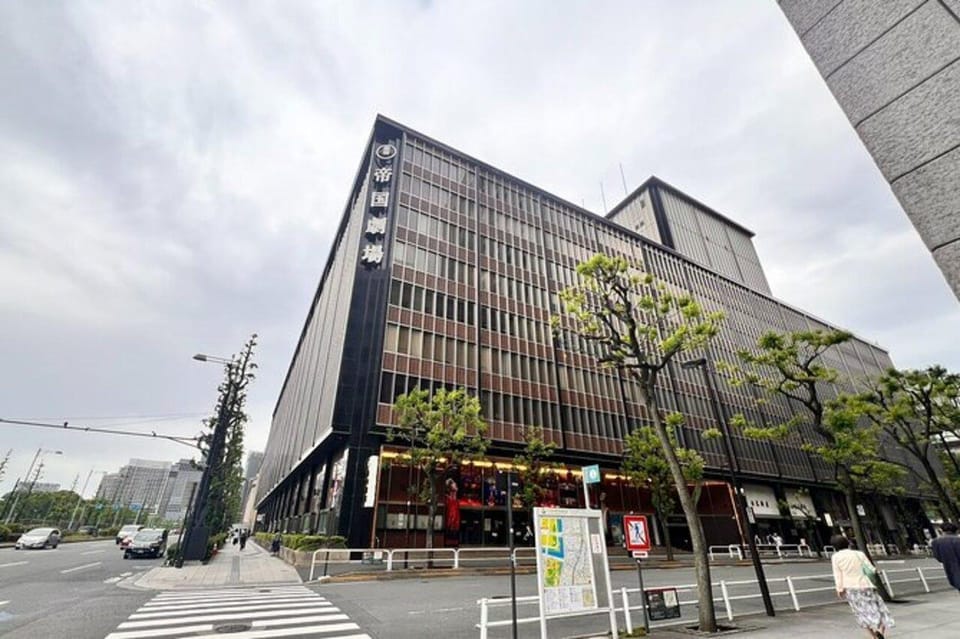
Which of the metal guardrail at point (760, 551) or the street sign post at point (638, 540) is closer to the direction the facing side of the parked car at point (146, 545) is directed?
the street sign post

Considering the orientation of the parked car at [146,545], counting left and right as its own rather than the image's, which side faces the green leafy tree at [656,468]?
left

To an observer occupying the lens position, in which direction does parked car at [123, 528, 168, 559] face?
facing the viewer and to the left of the viewer

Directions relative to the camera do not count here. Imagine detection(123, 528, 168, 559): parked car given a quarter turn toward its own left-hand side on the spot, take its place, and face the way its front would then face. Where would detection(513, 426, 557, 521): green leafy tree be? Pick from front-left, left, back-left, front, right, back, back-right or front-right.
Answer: front

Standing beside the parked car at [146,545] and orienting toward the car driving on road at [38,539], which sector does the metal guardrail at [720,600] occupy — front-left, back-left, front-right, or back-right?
back-left

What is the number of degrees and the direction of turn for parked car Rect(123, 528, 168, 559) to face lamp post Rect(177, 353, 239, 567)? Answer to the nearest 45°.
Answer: approximately 45° to its left
